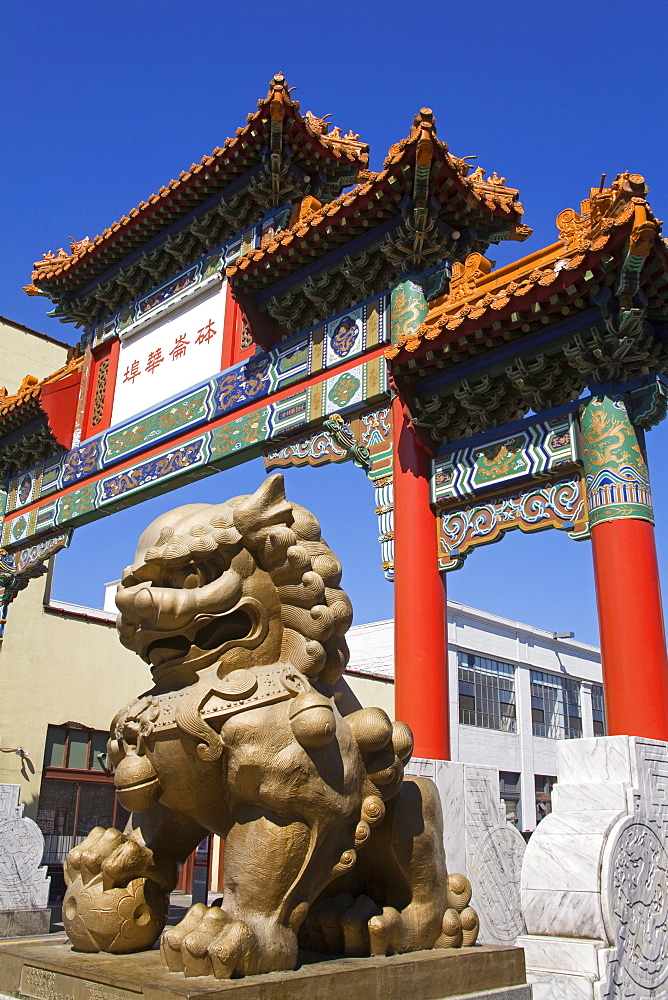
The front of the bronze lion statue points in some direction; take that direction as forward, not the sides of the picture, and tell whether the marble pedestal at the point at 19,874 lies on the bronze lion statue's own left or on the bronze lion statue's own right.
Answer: on the bronze lion statue's own right

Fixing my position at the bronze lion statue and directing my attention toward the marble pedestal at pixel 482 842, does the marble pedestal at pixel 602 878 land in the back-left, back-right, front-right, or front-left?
front-right

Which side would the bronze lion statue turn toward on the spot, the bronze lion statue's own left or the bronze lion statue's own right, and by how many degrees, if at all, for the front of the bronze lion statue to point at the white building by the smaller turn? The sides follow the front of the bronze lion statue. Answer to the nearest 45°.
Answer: approximately 135° to the bronze lion statue's own right

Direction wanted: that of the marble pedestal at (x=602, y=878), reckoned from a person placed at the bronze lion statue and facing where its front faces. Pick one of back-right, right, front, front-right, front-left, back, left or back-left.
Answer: back
